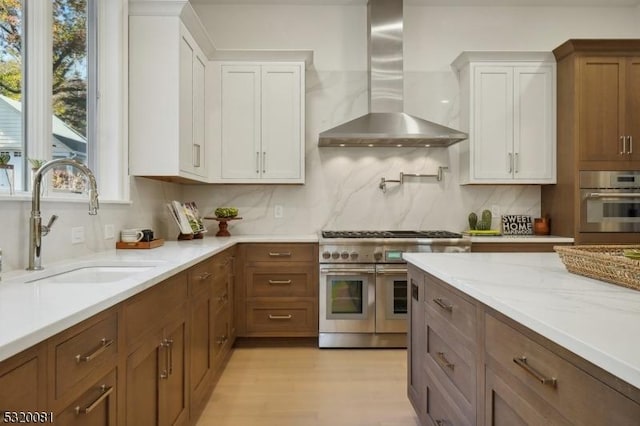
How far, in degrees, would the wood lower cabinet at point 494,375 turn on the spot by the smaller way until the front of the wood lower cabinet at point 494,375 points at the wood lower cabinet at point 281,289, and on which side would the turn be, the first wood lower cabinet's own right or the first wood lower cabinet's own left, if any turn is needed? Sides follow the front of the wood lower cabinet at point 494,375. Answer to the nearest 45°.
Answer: approximately 90° to the first wood lower cabinet's own right

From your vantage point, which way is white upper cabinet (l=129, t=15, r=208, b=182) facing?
to the viewer's right

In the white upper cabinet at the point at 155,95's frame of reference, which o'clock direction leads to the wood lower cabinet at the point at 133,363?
The wood lower cabinet is roughly at 3 o'clock from the white upper cabinet.

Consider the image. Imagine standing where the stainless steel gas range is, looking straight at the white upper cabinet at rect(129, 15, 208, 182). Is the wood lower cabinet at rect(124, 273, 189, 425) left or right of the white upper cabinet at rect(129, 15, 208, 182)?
left

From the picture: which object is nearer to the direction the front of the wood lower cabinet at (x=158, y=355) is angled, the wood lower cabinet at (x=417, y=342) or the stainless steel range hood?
the wood lower cabinet

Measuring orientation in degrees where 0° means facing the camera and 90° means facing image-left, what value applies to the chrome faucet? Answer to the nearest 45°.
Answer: approximately 270°

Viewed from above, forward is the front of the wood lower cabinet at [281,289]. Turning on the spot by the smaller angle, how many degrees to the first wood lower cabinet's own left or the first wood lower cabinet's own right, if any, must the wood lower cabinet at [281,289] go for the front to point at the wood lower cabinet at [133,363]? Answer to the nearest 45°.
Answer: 0° — it already faces it

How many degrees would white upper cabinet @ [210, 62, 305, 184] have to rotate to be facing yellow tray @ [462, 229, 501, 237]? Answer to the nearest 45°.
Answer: approximately 90° to its left

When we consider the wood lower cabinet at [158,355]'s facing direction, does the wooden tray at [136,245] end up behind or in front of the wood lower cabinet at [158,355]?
behind

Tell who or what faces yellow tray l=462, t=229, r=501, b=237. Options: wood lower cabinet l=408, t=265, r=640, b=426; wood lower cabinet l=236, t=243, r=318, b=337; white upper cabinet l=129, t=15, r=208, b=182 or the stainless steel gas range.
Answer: the white upper cabinet

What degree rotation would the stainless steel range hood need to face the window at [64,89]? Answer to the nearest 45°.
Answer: approximately 45° to its right
